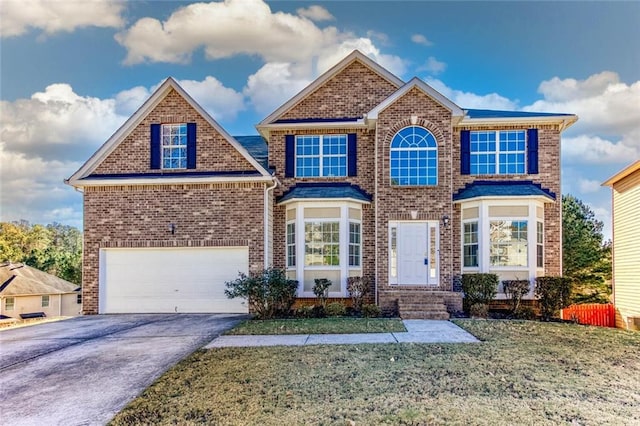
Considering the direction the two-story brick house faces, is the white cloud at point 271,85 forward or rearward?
rearward

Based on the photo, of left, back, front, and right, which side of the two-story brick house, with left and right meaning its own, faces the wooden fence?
left

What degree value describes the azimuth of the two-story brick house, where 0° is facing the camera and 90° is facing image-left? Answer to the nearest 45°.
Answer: approximately 0°
